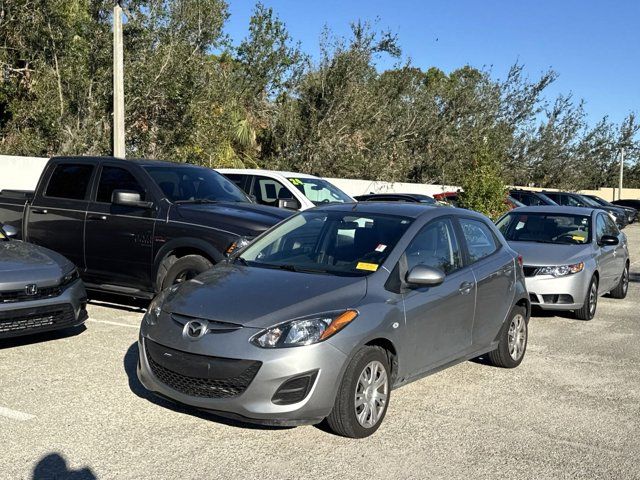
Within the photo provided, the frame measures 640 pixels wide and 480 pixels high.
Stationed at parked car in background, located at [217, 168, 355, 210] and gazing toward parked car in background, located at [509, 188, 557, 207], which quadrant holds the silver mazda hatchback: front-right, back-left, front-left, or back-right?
back-right

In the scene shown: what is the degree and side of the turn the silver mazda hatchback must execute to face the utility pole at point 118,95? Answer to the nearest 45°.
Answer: approximately 90° to its right

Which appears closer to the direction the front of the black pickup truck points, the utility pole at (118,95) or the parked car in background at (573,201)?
the parked car in background

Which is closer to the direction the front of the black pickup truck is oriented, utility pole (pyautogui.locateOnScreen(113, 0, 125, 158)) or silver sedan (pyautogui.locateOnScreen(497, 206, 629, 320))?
the silver sedan

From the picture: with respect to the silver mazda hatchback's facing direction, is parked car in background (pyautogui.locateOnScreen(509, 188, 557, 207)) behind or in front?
behind

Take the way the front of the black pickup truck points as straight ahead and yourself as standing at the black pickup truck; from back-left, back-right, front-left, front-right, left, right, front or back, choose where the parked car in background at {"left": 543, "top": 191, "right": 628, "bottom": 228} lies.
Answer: left

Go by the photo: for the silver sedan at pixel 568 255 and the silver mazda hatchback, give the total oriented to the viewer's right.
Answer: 0

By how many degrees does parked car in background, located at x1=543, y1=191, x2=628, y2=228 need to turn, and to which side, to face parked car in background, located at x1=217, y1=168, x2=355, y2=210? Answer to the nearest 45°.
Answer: approximately 45° to its right

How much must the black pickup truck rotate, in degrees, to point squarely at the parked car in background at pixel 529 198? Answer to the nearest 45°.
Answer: approximately 90° to its left

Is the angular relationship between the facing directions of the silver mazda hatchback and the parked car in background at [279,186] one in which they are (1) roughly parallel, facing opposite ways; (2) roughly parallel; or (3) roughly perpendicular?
roughly perpendicular

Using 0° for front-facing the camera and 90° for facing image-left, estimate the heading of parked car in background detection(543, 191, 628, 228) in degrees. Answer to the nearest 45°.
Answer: approximately 315°

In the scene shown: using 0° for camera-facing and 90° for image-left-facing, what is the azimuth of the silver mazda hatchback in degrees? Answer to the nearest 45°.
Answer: approximately 45°

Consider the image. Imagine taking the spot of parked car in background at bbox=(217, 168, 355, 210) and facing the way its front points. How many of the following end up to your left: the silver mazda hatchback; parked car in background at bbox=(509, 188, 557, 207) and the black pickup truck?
1

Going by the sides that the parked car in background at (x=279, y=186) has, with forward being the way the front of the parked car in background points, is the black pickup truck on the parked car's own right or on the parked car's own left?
on the parked car's own right

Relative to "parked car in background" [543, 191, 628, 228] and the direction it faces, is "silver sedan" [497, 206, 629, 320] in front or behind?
in front

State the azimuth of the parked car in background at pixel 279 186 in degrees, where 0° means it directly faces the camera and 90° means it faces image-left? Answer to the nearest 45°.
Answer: approximately 315°
